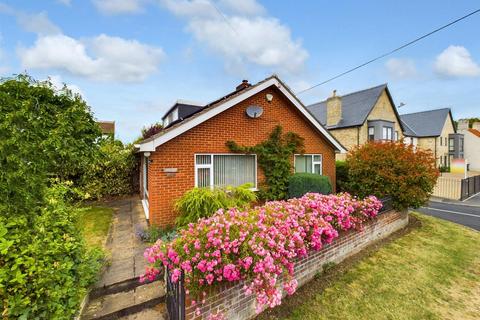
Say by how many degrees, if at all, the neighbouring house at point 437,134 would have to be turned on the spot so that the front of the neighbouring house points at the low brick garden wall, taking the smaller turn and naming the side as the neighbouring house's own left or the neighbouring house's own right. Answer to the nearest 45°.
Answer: approximately 45° to the neighbouring house's own right

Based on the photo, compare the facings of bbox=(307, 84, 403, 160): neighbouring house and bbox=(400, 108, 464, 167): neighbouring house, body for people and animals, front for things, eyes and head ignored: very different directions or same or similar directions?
same or similar directions

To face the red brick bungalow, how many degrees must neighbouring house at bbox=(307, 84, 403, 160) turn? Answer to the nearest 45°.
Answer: approximately 45° to its right

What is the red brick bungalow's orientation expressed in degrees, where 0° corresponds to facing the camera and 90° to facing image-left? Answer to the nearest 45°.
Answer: approximately 315°

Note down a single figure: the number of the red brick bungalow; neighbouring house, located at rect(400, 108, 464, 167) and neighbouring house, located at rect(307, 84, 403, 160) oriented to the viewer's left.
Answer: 0

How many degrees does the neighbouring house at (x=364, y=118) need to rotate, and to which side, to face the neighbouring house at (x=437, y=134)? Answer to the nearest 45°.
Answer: approximately 90° to its left

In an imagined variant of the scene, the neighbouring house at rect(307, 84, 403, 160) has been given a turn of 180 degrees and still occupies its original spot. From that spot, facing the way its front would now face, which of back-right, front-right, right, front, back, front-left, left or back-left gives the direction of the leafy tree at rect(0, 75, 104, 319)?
back-left

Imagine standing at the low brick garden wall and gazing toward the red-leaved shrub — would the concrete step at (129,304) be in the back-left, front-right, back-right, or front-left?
back-left

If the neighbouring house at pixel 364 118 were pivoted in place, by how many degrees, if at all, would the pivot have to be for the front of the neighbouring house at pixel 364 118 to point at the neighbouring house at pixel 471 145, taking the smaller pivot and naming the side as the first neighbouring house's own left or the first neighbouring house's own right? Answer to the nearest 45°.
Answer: approximately 90° to the first neighbouring house's own left

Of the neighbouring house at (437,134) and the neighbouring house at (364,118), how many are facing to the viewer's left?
0

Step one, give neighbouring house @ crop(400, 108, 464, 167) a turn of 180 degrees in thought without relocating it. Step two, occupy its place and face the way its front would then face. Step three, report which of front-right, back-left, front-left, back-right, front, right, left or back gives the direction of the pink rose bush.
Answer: back-left

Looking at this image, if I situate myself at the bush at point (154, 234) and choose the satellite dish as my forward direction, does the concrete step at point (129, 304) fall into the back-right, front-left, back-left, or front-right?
back-right

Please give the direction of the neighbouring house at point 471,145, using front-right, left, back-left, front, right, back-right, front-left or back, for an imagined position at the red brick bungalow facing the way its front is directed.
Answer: left

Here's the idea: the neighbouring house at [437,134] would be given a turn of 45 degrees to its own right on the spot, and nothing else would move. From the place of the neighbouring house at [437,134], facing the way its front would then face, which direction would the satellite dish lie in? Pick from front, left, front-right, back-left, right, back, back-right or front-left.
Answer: front

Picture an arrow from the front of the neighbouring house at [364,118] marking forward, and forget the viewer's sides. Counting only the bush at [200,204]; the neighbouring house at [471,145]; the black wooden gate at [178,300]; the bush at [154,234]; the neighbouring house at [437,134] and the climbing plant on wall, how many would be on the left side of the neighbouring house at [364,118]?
2

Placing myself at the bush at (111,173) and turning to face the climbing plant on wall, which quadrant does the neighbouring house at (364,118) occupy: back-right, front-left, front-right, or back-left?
front-left

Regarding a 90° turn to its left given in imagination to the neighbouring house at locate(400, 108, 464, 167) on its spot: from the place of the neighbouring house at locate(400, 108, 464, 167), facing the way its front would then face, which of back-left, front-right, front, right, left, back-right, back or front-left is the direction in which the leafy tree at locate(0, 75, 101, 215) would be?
back-right

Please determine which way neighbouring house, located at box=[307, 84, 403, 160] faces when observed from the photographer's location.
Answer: facing the viewer and to the right of the viewer
